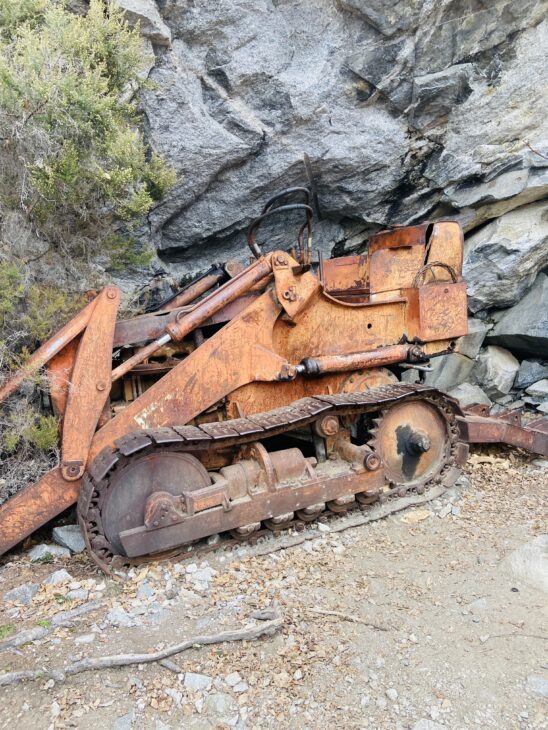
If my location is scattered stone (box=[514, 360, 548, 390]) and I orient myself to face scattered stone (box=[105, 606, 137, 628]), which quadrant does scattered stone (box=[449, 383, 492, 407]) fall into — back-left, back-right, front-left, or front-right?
front-right

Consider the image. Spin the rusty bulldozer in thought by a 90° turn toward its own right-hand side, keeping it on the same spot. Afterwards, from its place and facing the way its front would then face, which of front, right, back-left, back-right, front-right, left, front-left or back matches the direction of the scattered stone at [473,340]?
right

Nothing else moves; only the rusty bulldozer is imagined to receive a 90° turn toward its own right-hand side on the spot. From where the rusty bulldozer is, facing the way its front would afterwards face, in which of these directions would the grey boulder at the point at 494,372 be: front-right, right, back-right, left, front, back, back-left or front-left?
right

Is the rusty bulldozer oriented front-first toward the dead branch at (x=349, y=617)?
no

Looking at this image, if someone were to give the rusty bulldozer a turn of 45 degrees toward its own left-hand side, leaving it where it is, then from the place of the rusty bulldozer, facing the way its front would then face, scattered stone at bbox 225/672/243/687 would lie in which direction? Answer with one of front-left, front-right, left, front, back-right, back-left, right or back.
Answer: front

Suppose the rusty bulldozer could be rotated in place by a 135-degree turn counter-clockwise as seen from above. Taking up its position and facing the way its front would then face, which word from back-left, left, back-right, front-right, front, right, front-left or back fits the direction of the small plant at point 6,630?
back-right

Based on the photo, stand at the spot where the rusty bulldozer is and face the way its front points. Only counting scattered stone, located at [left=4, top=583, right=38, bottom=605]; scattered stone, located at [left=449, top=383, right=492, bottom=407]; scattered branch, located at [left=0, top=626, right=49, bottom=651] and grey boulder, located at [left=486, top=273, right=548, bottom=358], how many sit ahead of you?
2

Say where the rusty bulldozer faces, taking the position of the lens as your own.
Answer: facing the viewer and to the left of the viewer

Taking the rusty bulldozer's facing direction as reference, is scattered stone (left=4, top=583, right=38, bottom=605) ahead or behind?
ahead

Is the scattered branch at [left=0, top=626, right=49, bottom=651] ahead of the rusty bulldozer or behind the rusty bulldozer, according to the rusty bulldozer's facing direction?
ahead

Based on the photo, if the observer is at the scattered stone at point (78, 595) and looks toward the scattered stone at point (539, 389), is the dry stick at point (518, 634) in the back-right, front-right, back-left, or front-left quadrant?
front-right

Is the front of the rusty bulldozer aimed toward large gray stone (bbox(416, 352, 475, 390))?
no

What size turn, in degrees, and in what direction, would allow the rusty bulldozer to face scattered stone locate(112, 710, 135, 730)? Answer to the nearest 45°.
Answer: approximately 45° to its left

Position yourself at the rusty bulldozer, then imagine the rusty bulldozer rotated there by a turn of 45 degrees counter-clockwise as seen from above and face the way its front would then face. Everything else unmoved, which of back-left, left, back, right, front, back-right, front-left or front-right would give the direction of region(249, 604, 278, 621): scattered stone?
front

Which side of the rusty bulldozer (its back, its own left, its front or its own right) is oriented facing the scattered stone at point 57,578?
front

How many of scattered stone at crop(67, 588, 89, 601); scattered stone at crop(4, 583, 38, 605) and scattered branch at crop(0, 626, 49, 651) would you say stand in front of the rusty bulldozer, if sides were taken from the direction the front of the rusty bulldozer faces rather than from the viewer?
3

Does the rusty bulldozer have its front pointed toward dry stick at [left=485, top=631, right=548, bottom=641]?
no
